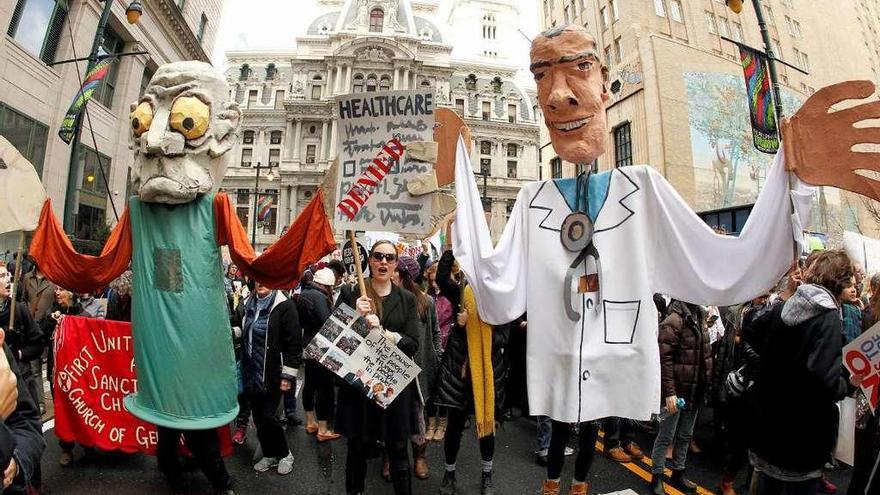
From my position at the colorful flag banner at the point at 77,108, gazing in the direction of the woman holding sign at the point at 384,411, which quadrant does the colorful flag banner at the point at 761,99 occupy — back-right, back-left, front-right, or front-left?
front-left

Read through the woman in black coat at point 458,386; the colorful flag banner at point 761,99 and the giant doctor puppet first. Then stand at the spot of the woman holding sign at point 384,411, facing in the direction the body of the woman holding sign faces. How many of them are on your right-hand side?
0

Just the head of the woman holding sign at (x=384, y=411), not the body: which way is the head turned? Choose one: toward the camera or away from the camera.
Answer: toward the camera

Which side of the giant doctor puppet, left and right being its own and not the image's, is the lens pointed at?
front

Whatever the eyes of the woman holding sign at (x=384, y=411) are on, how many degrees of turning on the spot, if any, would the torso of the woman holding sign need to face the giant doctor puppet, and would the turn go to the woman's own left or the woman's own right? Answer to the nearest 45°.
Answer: approximately 45° to the woman's own left

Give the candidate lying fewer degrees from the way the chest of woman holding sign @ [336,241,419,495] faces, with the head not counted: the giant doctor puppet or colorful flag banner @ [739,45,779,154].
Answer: the giant doctor puppet

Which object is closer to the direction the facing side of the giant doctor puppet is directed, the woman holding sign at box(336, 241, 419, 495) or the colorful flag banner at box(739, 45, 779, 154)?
the woman holding sign

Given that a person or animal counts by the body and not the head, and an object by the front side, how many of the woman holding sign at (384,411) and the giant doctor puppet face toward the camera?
2

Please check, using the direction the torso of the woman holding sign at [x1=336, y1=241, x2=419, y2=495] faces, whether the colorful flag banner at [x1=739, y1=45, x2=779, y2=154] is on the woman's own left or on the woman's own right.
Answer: on the woman's own left

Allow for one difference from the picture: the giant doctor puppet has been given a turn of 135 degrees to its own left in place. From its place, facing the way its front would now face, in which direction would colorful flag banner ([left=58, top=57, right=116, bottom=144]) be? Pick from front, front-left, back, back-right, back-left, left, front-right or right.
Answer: back-left

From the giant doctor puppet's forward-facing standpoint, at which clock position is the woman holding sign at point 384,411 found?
The woman holding sign is roughly at 3 o'clock from the giant doctor puppet.

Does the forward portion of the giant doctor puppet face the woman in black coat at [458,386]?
no
